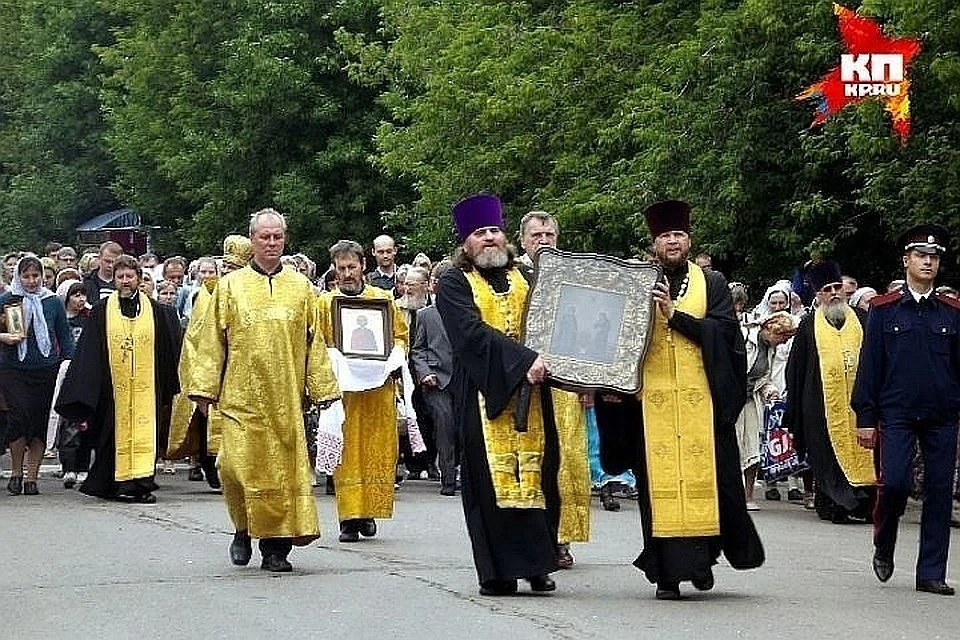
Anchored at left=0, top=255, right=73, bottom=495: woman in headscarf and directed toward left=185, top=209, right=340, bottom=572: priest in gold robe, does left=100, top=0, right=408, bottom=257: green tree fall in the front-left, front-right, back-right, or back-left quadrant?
back-left

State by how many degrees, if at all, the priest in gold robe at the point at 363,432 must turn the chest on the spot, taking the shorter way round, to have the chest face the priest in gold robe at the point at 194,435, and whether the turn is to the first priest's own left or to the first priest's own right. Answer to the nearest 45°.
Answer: approximately 135° to the first priest's own right

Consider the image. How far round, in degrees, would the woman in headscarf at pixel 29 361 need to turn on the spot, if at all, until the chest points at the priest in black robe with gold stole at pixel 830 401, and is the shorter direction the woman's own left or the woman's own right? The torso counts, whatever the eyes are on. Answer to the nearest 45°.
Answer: approximately 45° to the woman's own left

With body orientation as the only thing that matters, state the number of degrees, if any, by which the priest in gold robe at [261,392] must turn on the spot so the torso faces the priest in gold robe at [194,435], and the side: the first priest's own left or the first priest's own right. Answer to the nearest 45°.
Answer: approximately 180°

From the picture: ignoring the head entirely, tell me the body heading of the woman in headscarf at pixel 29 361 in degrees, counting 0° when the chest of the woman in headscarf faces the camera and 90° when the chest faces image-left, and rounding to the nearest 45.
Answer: approximately 0°
